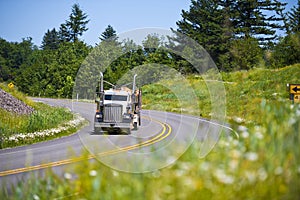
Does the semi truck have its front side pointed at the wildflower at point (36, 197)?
yes

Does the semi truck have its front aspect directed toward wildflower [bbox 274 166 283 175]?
yes

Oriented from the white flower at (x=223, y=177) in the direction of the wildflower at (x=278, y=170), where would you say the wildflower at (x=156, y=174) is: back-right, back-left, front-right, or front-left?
back-left

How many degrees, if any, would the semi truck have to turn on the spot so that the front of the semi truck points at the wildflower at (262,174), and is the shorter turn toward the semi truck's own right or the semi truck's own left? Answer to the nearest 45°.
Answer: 0° — it already faces it

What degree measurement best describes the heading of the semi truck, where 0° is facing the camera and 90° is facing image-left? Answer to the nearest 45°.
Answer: approximately 0°

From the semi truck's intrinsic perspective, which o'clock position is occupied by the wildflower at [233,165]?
The wildflower is roughly at 12 o'clock from the semi truck.

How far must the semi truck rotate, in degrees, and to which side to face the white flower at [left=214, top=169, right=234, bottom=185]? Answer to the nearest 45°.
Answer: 0° — it already faces it

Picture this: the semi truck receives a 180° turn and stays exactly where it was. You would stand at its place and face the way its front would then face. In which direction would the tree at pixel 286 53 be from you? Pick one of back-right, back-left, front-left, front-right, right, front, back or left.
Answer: front-right

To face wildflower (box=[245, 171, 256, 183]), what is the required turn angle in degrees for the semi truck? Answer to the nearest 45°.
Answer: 0° — it already faces it
